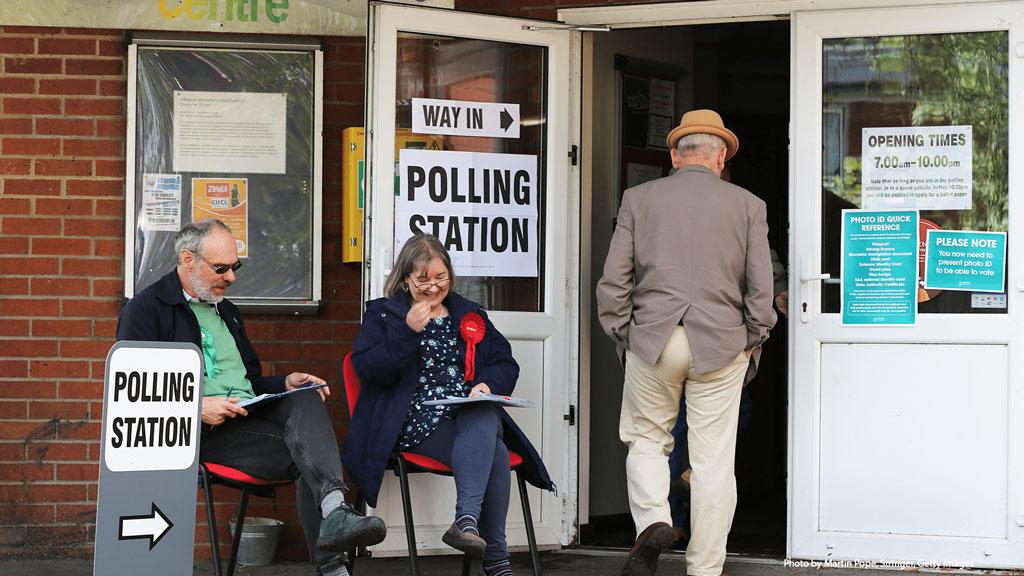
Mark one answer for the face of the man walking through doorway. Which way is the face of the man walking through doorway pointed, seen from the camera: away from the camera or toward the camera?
away from the camera

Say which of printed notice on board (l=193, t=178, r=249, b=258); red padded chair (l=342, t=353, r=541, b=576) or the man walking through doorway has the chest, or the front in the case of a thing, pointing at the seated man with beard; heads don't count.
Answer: the printed notice on board

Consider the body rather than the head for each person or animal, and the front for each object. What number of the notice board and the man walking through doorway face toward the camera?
1

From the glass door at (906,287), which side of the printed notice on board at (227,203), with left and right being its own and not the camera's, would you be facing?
left

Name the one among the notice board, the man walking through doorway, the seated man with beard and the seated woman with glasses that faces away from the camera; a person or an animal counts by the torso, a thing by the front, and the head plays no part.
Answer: the man walking through doorway

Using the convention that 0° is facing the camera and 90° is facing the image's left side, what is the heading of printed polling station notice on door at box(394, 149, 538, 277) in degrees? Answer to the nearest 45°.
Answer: approximately 0°

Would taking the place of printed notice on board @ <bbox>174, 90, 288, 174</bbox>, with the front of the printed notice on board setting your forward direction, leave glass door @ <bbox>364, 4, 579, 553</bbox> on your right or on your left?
on your left

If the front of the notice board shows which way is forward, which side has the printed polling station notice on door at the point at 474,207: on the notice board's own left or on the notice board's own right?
on the notice board's own left

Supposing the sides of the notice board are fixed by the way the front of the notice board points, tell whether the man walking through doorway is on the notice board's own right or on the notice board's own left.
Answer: on the notice board's own left

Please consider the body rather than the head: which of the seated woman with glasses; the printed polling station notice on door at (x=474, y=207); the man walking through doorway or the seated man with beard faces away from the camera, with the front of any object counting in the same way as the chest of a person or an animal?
the man walking through doorway

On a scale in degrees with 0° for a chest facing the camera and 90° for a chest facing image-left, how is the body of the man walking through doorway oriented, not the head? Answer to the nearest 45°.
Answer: approximately 180°

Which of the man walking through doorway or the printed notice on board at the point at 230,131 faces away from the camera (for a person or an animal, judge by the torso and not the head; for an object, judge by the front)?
the man walking through doorway
